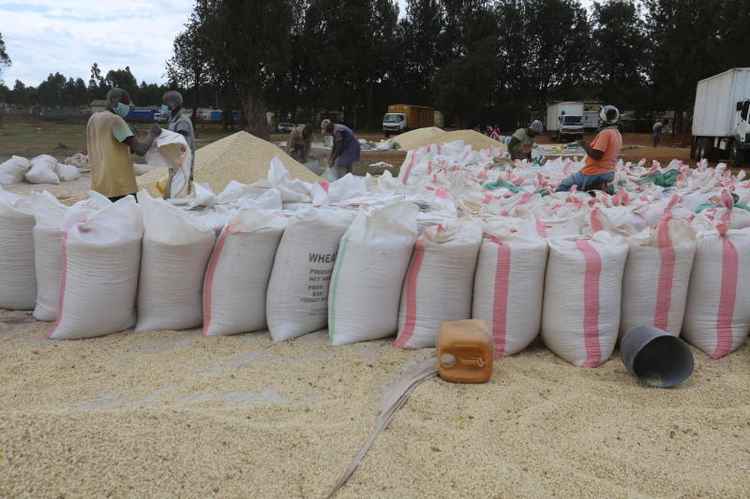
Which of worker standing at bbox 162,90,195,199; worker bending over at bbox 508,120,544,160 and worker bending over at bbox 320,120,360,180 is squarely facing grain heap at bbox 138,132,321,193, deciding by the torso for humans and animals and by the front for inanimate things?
worker bending over at bbox 320,120,360,180

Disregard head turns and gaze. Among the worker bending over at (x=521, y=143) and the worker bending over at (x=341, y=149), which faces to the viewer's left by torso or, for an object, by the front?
the worker bending over at (x=341, y=149)

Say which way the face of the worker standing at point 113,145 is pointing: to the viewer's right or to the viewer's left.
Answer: to the viewer's right

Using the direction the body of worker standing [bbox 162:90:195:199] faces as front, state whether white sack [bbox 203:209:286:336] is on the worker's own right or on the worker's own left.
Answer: on the worker's own left

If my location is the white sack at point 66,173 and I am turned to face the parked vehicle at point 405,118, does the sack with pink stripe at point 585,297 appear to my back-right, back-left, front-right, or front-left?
back-right

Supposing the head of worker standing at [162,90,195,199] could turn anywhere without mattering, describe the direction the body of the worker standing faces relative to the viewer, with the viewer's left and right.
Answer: facing to the left of the viewer
